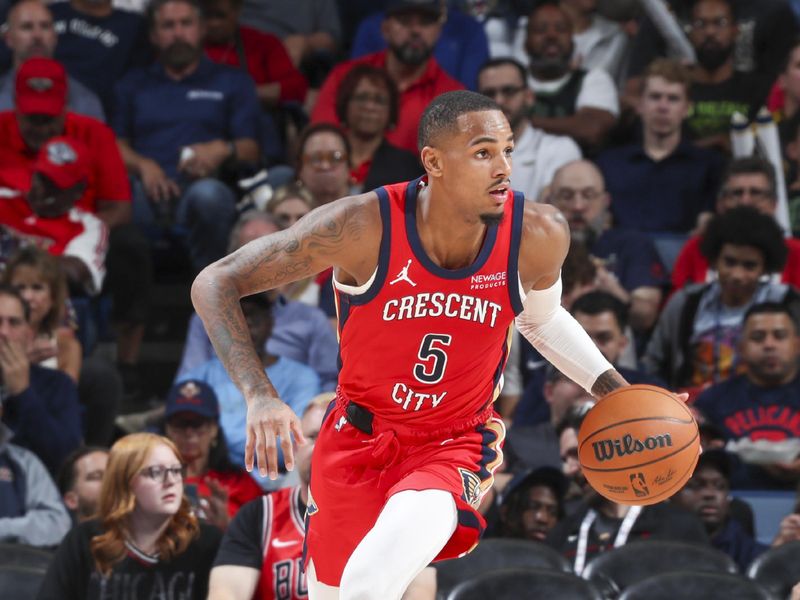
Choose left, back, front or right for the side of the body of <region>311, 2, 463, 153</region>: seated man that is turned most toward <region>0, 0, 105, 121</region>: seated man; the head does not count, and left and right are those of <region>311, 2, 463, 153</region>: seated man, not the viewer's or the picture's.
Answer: right

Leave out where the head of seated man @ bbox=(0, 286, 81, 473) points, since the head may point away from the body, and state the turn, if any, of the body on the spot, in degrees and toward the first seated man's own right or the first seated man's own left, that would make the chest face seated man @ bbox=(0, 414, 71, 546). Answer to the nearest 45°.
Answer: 0° — they already face them

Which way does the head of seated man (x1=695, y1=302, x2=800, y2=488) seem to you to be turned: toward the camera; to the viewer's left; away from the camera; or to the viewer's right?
toward the camera

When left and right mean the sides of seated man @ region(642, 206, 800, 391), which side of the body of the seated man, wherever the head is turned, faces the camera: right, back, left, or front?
front

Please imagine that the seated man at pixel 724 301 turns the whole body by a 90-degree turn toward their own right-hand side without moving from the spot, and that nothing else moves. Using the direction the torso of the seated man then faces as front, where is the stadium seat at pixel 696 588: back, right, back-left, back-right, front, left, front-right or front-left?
left

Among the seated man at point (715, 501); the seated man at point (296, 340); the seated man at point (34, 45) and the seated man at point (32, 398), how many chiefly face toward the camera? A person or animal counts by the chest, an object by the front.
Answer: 4

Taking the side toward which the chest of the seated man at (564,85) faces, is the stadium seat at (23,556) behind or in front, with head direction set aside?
in front

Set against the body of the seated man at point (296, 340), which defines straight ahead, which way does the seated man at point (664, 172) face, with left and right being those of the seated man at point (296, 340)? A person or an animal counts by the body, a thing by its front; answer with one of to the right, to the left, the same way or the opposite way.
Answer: the same way

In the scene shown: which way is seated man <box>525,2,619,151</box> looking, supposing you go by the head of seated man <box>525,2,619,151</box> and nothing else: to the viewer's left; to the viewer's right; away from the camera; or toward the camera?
toward the camera

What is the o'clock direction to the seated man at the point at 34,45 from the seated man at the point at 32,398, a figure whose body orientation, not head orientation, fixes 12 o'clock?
the seated man at the point at 34,45 is roughly at 6 o'clock from the seated man at the point at 32,398.

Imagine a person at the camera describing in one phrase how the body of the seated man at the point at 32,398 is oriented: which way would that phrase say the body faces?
toward the camera

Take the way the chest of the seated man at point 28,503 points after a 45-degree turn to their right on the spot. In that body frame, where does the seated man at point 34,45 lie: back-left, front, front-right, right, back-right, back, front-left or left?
back-right

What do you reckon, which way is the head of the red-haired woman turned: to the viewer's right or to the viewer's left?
to the viewer's right

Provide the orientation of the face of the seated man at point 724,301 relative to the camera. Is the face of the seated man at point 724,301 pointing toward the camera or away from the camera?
toward the camera

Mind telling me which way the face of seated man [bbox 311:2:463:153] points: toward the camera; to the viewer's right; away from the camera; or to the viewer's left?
toward the camera

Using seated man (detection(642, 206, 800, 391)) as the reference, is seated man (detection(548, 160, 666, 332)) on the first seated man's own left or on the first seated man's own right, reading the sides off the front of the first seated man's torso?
on the first seated man's own right

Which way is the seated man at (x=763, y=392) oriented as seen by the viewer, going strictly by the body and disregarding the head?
toward the camera

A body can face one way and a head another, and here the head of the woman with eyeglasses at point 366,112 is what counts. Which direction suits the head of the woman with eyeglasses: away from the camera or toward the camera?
toward the camera

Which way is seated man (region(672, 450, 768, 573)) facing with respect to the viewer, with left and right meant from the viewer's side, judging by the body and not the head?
facing the viewer

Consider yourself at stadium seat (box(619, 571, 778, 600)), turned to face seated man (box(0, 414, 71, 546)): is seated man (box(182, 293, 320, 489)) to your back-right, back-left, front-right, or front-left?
front-right
